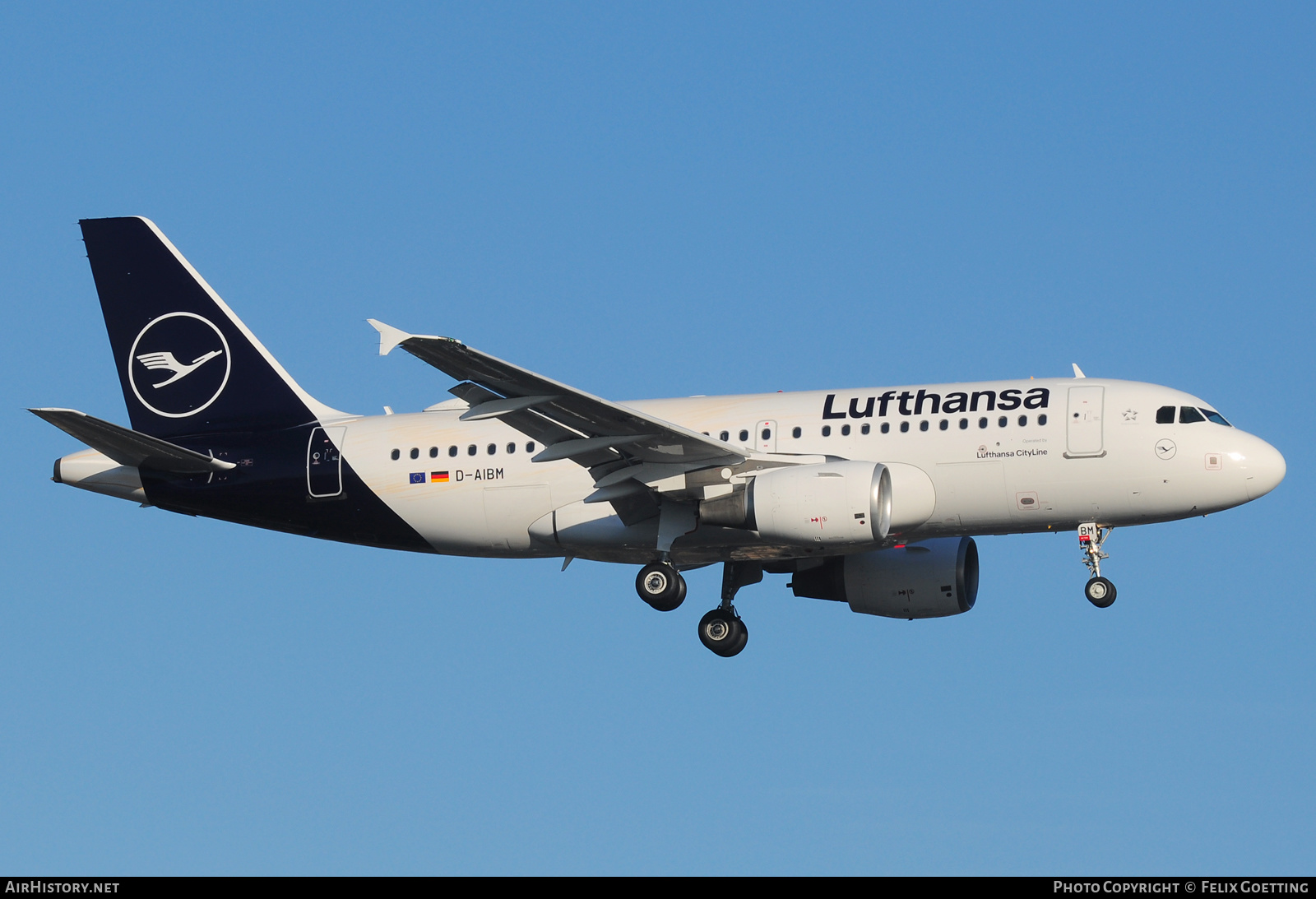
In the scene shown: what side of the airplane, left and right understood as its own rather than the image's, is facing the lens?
right
